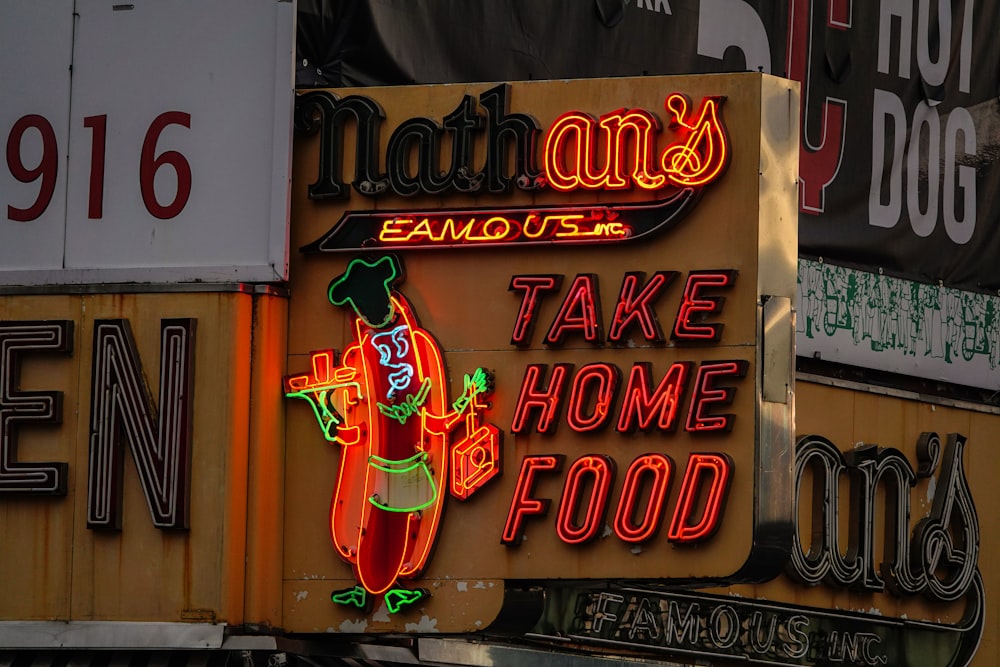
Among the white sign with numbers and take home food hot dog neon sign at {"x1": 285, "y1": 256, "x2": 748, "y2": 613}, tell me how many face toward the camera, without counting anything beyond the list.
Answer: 2

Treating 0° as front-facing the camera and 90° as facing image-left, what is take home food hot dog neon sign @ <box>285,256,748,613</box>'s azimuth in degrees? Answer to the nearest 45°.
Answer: approximately 0°

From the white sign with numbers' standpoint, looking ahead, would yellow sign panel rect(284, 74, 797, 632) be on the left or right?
on its left

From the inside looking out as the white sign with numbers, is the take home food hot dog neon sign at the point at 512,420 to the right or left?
on its left

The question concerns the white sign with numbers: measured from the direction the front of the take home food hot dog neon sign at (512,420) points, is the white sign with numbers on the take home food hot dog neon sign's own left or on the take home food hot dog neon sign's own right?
on the take home food hot dog neon sign's own right

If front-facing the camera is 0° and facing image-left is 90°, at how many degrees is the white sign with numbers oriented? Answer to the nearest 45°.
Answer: approximately 0°
